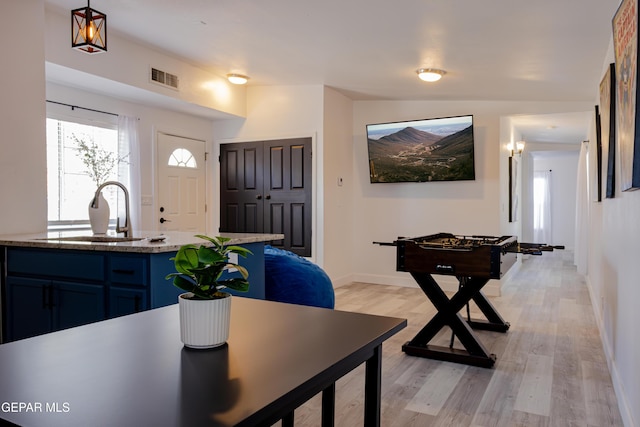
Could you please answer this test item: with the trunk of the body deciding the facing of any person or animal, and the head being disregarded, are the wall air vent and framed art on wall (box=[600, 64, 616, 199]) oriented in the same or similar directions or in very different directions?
very different directions

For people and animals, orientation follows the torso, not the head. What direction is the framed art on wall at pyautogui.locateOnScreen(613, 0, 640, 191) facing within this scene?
to the viewer's left

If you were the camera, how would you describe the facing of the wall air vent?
facing the viewer and to the right of the viewer

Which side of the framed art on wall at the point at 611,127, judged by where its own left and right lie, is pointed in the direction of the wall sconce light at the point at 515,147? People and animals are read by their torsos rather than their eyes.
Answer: right

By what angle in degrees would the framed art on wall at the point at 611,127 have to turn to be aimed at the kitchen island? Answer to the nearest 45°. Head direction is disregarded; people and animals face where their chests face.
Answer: approximately 45° to its left

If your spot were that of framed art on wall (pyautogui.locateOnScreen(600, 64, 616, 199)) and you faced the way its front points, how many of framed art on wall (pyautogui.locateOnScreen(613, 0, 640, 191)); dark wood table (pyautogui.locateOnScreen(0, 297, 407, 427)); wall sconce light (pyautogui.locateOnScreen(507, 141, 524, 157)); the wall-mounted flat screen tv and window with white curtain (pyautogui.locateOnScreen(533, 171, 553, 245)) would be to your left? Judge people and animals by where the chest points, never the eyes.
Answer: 2

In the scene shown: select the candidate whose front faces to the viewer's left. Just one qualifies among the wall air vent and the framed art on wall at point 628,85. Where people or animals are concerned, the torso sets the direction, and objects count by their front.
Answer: the framed art on wall

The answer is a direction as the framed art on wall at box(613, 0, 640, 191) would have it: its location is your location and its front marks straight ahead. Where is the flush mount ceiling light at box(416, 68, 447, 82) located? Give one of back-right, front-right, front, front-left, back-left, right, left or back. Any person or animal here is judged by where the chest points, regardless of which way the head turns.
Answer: front-right

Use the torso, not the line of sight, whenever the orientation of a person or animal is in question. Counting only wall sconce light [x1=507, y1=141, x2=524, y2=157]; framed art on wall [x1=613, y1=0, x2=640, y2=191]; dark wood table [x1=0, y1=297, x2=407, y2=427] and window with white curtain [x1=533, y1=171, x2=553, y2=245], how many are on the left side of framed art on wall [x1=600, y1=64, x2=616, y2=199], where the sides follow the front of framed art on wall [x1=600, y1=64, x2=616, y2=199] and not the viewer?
2

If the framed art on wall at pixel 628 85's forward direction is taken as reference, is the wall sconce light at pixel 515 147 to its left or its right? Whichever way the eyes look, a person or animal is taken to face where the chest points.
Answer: on its right

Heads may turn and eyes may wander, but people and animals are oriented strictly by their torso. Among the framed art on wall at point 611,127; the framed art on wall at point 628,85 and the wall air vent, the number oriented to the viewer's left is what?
2

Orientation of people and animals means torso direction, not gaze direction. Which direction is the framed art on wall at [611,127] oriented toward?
to the viewer's left

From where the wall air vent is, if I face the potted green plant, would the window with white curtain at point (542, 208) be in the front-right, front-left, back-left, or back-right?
back-left

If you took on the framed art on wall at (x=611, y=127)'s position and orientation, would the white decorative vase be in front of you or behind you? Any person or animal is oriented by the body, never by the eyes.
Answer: in front

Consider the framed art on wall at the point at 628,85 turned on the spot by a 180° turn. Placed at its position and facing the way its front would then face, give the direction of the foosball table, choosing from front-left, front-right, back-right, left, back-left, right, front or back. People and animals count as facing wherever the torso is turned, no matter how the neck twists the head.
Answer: back-left

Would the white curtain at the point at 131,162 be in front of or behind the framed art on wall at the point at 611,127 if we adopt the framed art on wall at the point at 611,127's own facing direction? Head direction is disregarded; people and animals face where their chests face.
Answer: in front
